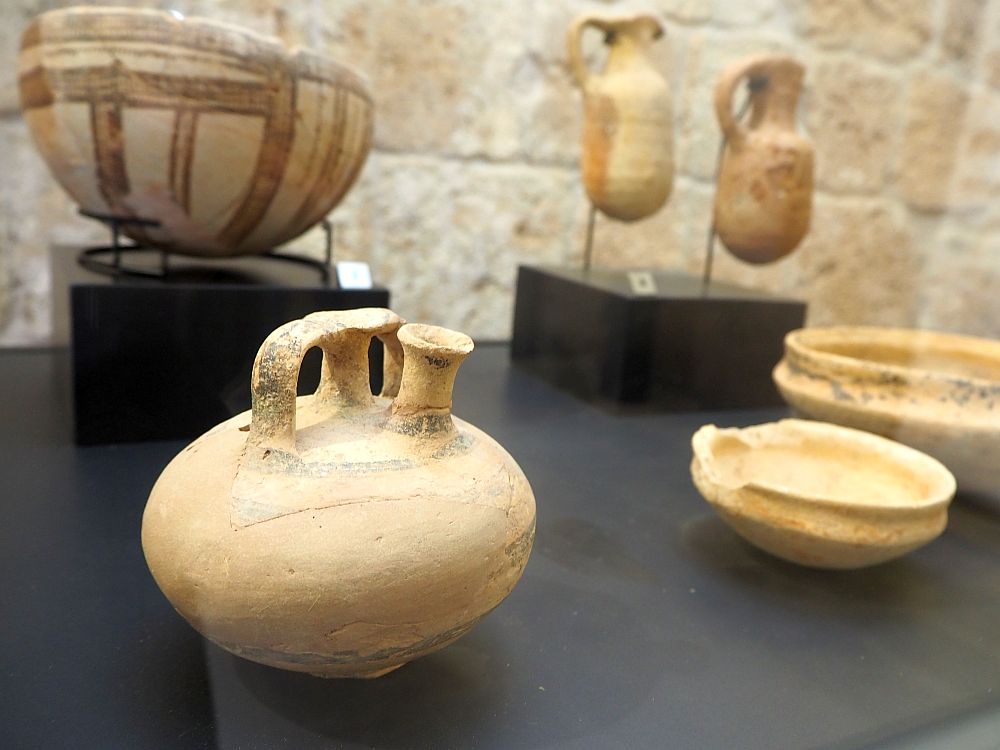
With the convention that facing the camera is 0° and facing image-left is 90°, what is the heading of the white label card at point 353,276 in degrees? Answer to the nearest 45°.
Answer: approximately 0°

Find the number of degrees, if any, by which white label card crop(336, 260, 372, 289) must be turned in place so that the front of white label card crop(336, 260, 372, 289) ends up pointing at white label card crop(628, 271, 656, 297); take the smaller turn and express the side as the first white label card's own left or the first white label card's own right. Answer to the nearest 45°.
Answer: approximately 135° to the first white label card's own left

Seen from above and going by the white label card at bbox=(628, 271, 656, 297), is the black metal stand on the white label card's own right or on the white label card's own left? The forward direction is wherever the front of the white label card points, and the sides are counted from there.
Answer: on the white label card's own right

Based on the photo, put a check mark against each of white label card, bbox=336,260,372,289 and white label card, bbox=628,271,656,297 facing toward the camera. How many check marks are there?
2

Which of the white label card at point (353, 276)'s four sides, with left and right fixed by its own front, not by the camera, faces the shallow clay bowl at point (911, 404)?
left
